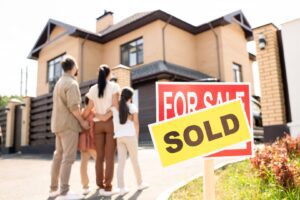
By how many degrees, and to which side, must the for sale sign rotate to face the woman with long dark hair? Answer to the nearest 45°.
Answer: approximately 135° to its right

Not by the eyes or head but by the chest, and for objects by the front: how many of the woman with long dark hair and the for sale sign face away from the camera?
1

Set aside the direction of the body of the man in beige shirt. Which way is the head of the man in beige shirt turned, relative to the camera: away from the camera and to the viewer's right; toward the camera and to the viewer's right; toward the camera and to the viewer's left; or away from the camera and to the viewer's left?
away from the camera and to the viewer's right

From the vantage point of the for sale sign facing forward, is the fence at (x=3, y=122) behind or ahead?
behind

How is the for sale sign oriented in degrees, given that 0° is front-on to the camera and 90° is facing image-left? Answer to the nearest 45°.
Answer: approximately 0°

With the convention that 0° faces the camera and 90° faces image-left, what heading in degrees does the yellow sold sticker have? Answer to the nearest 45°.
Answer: approximately 0°

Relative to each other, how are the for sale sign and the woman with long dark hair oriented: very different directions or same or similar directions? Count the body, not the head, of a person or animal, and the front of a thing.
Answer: very different directions

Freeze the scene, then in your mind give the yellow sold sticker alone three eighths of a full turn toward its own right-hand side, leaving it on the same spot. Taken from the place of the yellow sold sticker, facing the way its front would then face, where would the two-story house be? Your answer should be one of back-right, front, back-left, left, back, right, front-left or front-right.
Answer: front-right

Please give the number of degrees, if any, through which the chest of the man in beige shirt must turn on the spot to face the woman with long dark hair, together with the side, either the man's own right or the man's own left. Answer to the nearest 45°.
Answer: approximately 45° to the man's own right

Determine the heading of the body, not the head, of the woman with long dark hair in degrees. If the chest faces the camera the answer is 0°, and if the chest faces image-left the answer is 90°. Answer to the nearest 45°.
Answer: approximately 180°

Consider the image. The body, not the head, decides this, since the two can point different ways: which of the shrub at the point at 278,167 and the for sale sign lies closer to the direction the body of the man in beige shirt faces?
the shrub

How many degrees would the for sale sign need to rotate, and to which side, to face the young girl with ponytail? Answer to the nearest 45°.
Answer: approximately 135° to its right
